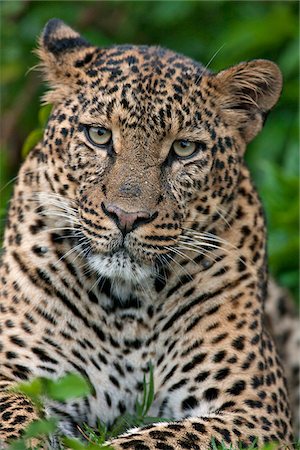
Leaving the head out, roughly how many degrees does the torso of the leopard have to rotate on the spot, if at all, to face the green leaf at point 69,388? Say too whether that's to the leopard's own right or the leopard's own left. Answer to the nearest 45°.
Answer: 0° — it already faces it

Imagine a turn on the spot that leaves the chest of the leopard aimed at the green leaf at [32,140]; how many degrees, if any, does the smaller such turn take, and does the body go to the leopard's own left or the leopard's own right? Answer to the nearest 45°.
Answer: approximately 135° to the leopard's own right

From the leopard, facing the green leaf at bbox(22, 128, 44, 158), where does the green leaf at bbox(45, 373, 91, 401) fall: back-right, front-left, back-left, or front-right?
back-left

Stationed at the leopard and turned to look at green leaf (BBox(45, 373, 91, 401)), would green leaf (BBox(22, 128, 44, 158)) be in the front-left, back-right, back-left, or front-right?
back-right

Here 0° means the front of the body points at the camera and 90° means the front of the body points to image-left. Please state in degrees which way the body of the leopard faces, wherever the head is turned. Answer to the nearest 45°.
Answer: approximately 0°
